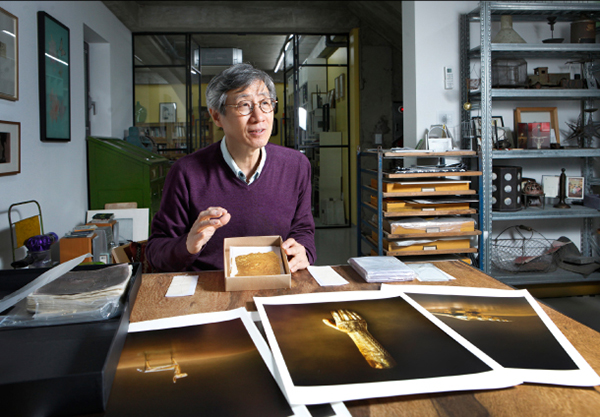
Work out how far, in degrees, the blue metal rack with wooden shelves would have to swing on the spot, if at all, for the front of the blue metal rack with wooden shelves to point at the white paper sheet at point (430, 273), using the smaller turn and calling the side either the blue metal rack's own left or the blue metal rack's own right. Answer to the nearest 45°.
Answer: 0° — it already faces it

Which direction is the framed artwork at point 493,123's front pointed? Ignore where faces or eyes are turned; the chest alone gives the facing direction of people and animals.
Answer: toward the camera

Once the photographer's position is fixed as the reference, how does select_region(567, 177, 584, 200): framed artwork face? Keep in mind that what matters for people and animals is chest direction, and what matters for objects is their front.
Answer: facing the viewer

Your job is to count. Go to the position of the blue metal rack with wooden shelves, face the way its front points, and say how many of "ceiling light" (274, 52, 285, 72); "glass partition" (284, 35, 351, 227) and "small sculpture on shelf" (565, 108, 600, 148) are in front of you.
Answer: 0

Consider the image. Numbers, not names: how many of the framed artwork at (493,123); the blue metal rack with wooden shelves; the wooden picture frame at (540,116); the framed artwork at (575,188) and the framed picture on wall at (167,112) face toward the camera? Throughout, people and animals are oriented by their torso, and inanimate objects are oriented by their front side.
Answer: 5

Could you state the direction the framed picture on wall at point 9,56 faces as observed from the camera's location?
facing the viewer and to the right of the viewer

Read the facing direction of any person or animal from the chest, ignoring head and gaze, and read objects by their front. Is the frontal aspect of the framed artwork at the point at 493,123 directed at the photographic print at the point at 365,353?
yes

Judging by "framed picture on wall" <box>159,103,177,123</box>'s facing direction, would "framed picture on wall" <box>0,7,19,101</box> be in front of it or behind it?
in front

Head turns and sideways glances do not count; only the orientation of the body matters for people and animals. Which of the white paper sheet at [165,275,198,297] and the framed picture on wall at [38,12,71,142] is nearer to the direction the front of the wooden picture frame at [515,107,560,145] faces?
the white paper sheet

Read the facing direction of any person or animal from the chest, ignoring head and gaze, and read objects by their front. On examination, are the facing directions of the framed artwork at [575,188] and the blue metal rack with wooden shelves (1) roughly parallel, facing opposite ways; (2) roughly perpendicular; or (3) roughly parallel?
roughly parallel

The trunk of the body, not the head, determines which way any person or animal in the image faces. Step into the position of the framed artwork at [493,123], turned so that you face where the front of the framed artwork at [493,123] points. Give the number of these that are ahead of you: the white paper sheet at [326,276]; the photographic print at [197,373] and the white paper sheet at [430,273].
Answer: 3

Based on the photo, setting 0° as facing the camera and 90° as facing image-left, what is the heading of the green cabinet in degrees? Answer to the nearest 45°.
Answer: approximately 315°

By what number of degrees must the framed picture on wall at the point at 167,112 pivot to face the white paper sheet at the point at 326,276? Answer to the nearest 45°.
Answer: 0° — it already faces it

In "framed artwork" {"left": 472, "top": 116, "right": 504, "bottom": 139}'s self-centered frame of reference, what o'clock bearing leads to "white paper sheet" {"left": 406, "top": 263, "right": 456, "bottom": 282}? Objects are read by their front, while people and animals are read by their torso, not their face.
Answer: The white paper sheet is roughly at 12 o'clock from the framed artwork.

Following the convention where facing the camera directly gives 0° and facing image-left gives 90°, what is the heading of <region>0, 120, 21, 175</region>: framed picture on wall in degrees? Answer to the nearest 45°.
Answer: approximately 315°
